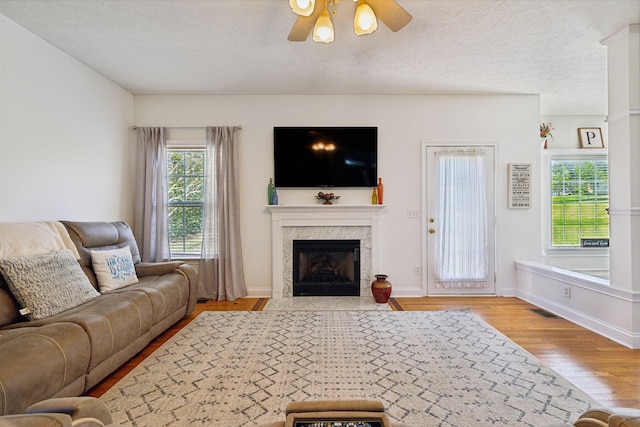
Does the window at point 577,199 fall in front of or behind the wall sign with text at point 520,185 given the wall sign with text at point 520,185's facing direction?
behind

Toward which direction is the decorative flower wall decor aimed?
toward the camera

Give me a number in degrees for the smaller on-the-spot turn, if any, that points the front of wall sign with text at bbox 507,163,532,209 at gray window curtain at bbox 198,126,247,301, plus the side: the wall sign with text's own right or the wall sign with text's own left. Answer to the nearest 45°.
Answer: approximately 45° to the wall sign with text's own right

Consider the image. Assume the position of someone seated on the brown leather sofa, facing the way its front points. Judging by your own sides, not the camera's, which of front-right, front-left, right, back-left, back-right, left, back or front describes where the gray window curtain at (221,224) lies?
left

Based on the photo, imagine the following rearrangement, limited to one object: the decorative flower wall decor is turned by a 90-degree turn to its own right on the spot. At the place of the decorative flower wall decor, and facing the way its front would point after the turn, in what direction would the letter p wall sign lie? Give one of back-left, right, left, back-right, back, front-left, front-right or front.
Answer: back-right

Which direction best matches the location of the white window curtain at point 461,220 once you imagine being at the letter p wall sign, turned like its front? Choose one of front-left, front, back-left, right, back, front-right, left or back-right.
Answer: front-right

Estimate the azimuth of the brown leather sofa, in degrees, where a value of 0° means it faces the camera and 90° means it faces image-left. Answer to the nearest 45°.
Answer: approximately 315°

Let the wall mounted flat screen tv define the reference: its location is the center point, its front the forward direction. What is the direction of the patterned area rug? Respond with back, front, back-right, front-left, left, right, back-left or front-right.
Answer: front

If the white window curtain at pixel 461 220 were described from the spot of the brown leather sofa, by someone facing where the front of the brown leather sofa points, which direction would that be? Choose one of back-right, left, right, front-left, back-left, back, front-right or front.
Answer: front-left

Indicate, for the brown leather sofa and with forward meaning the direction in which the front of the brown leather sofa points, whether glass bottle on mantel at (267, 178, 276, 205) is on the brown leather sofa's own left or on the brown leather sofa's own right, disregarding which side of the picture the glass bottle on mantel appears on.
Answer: on the brown leather sofa's own left

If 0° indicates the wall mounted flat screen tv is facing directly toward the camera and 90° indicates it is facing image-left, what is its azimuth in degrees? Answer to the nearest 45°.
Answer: approximately 0°

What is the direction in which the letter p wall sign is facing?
toward the camera

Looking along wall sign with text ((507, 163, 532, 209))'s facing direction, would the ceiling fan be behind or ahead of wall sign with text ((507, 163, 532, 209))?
ahead

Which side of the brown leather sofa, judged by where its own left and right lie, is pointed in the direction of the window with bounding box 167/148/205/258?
left

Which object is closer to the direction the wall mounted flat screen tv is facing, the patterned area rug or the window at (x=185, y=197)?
the patterned area rug

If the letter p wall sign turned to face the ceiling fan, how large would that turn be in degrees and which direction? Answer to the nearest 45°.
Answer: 0° — it already faces it

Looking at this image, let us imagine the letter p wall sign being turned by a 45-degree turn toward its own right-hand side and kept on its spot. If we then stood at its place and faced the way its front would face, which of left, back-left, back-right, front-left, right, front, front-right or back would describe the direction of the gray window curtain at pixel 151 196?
front

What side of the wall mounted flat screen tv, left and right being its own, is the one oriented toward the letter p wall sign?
left
